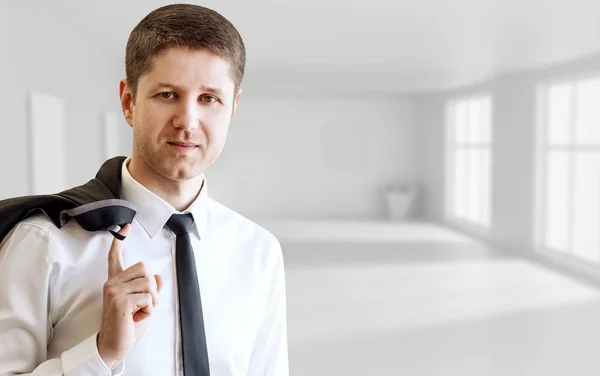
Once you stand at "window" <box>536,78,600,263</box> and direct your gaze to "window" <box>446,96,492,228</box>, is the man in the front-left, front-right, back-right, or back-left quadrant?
back-left

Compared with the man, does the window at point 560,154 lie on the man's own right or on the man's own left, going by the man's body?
on the man's own left

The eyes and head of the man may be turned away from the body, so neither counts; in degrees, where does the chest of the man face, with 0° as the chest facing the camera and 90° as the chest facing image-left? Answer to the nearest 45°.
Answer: approximately 315°

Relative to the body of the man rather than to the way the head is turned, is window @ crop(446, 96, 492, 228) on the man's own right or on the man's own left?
on the man's own left
